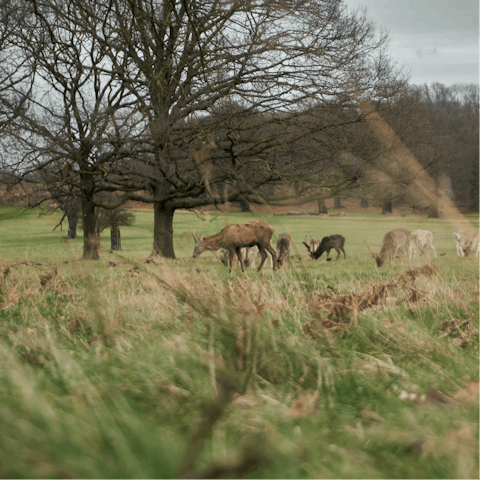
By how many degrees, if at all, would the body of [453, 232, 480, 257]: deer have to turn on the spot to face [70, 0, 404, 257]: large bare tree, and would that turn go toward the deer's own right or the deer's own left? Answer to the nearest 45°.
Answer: approximately 90° to the deer's own right

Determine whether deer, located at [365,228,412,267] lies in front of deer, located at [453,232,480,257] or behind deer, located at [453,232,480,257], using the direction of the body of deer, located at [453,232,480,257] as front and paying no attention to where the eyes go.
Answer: in front

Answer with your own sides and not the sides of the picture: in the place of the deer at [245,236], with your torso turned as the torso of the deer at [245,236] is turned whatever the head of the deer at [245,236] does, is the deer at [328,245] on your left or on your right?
on your right

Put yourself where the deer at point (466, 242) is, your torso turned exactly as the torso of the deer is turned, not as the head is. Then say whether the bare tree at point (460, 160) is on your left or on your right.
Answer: on your right

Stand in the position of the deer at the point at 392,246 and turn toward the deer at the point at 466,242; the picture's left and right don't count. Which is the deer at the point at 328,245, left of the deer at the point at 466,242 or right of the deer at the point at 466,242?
left

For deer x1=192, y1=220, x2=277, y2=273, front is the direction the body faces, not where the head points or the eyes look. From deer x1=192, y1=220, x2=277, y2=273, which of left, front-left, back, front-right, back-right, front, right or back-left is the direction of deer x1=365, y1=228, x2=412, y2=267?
back-right

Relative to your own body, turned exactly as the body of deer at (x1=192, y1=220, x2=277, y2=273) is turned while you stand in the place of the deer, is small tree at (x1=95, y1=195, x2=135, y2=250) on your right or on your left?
on your right

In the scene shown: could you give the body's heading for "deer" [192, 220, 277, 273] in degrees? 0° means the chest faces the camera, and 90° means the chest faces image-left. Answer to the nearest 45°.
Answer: approximately 90°
